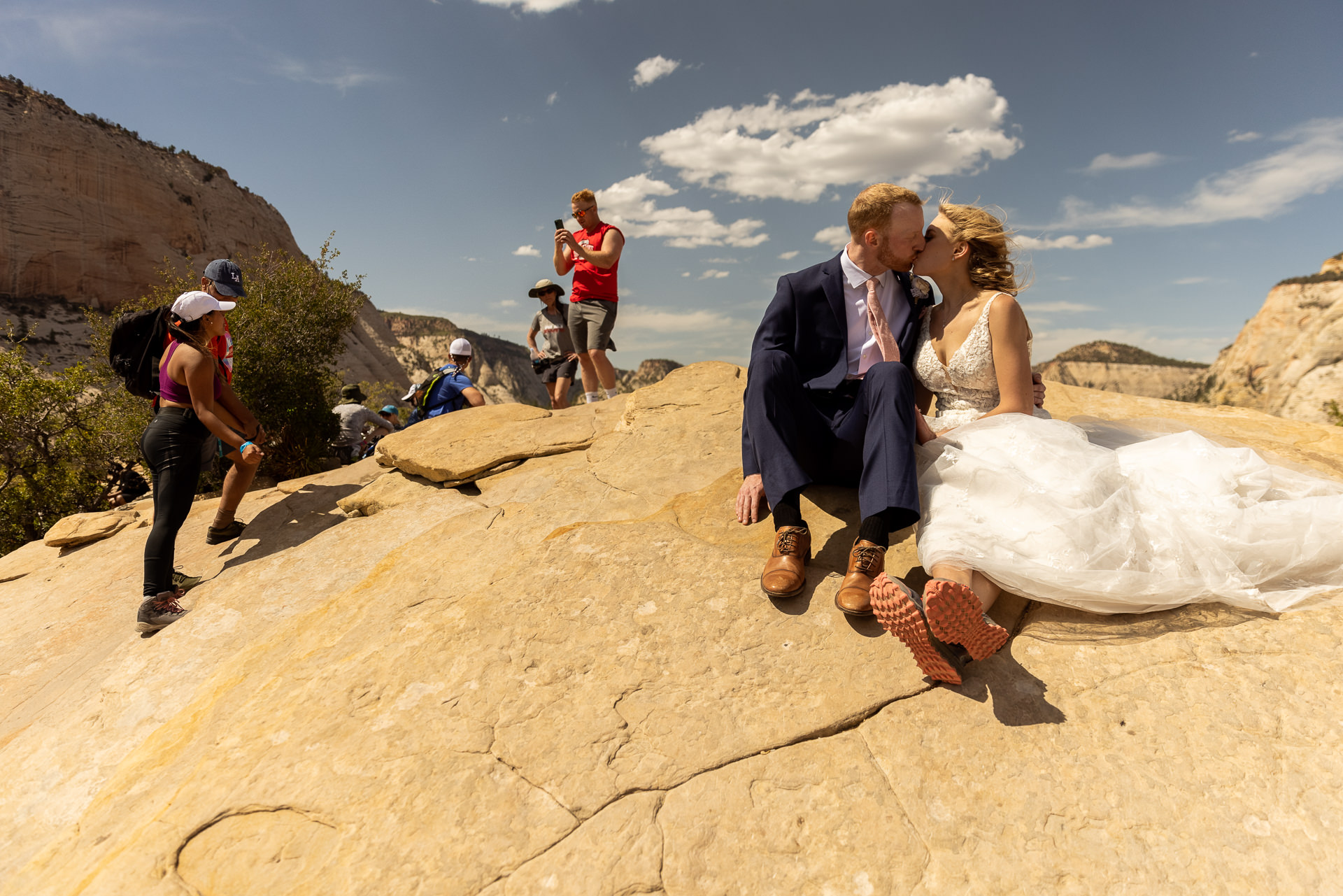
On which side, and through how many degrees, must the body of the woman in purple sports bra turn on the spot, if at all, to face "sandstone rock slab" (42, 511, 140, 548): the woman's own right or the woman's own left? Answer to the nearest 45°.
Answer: approximately 90° to the woman's own left

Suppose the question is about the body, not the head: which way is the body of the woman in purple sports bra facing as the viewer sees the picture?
to the viewer's right

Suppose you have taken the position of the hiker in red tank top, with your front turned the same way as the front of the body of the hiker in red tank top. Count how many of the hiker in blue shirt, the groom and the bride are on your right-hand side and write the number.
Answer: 1

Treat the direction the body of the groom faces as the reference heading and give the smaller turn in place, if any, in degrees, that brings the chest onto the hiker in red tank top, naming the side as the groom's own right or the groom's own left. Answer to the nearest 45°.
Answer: approximately 135° to the groom's own right

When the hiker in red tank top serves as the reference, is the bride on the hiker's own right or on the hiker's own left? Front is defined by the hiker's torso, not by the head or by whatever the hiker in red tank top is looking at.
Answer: on the hiker's own left

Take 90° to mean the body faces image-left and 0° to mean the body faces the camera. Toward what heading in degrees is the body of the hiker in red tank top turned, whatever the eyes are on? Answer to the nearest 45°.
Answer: approximately 45°

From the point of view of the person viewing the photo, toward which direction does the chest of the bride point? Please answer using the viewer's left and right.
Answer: facing the viewer and to the left of the viewer

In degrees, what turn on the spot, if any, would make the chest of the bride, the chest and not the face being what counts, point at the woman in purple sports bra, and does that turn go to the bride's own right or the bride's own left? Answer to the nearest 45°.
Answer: approximately 45° to the bride's own right

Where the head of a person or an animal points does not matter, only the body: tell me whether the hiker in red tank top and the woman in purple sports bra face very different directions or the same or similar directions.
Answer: very different directions

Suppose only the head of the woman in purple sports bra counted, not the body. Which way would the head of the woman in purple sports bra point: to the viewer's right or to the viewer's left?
to the viewer's right

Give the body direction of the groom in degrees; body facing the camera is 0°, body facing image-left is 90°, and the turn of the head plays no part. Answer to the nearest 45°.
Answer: approximately 0°

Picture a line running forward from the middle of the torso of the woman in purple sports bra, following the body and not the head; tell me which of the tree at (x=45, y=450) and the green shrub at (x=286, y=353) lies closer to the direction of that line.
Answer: the green shrub

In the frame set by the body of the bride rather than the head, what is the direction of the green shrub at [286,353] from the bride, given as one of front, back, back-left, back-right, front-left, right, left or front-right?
front-right

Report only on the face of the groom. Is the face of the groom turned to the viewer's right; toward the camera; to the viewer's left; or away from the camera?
to the viewer's right
